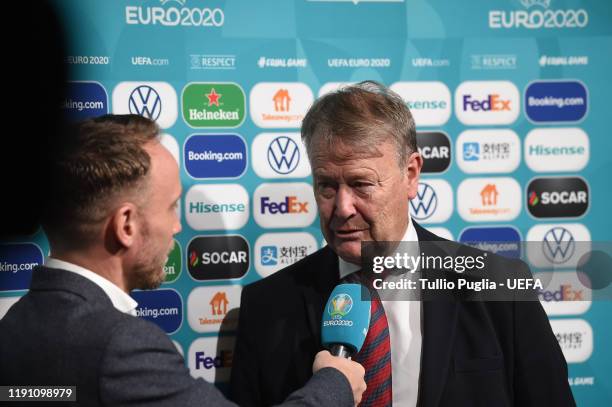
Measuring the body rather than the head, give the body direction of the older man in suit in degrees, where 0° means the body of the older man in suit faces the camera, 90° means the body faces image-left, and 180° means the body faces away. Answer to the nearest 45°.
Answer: approximately 45°
